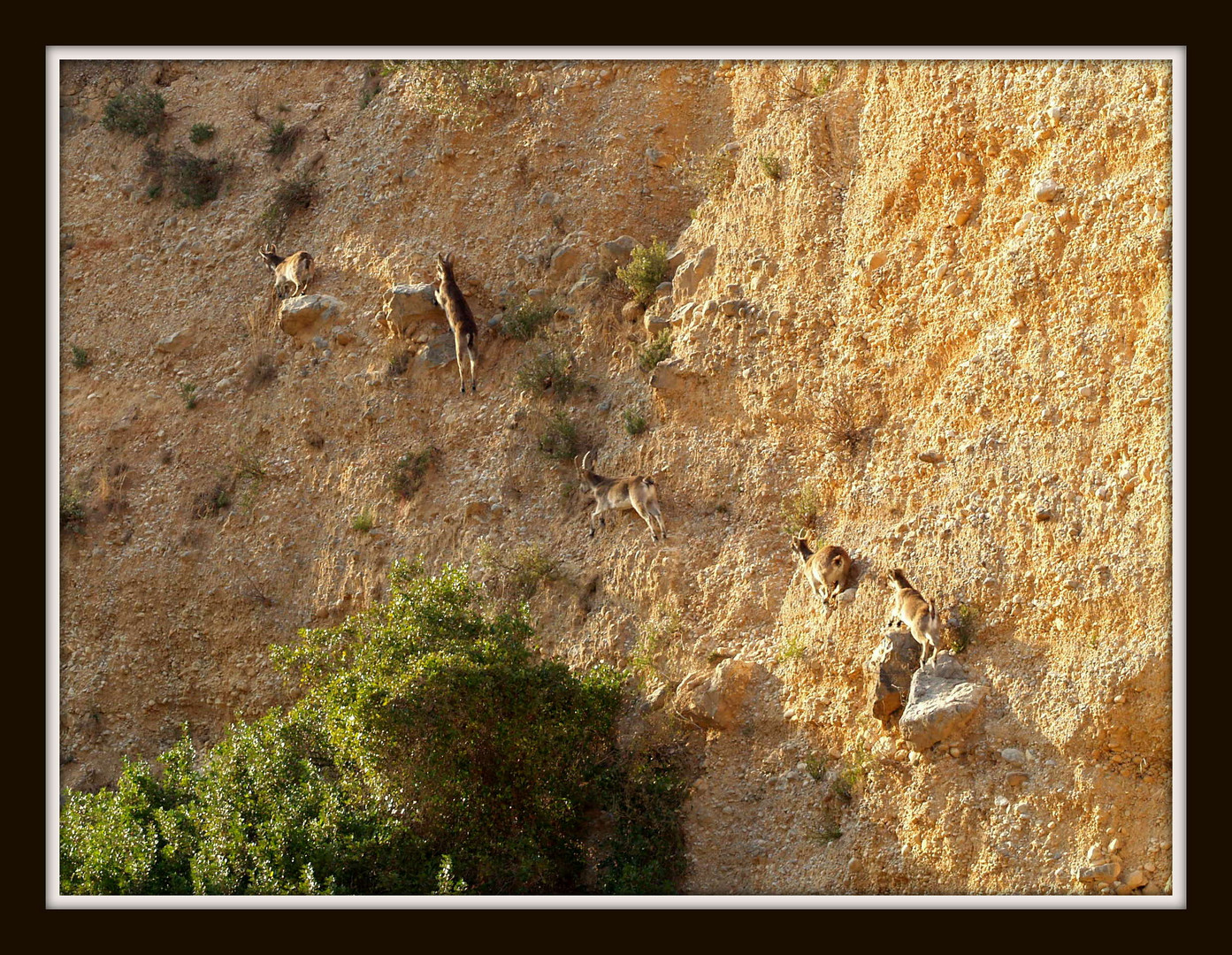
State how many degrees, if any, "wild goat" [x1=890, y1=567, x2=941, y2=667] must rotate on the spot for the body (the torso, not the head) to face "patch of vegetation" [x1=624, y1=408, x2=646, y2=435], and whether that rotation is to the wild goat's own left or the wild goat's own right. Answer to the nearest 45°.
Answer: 0° — it already faces it

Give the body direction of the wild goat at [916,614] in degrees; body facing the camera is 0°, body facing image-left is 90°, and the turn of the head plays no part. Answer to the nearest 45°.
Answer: approximately 135°

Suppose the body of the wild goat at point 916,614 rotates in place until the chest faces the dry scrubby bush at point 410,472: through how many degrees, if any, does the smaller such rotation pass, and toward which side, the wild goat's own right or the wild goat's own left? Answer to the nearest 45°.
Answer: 0° — it already faces it
